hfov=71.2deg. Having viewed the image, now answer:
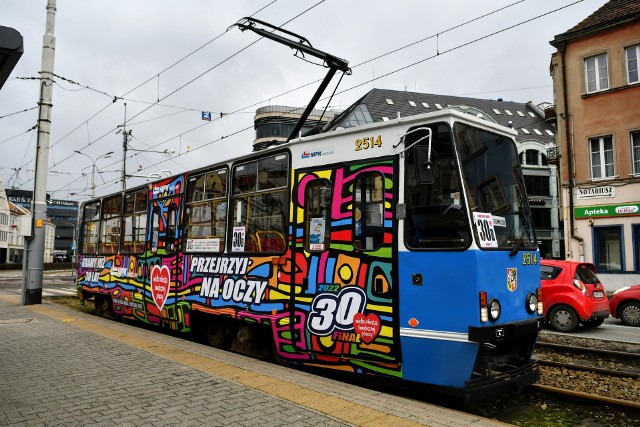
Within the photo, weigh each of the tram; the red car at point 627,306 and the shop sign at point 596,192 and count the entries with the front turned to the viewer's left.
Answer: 1

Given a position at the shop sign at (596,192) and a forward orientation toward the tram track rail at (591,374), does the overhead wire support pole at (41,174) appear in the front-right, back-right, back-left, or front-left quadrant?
front-right

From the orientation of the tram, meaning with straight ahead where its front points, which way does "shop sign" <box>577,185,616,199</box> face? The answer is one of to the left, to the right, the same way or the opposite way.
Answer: to the right

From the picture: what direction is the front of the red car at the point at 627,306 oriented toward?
to the viewer's left

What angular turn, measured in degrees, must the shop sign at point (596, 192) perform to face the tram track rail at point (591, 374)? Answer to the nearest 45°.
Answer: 0° — it already faces it

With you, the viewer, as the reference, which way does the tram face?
facing the viewer and to the right of the viewer

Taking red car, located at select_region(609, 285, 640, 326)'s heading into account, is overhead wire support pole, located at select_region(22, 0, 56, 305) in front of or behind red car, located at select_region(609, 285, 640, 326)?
in front

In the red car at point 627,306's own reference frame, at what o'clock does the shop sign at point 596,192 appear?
The shop sign is roughly at 3 o'clock from the red car.

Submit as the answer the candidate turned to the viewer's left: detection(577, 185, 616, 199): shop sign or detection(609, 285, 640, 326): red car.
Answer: the red car

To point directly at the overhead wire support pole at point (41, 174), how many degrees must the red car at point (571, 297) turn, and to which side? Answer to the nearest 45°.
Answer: approximately 45° to its left

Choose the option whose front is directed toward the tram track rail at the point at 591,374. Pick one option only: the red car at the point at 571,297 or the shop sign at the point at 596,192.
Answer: the shop sign

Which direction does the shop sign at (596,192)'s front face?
toward the camera

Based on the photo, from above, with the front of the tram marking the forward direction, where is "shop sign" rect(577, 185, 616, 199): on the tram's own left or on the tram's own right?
on the tram's own left
